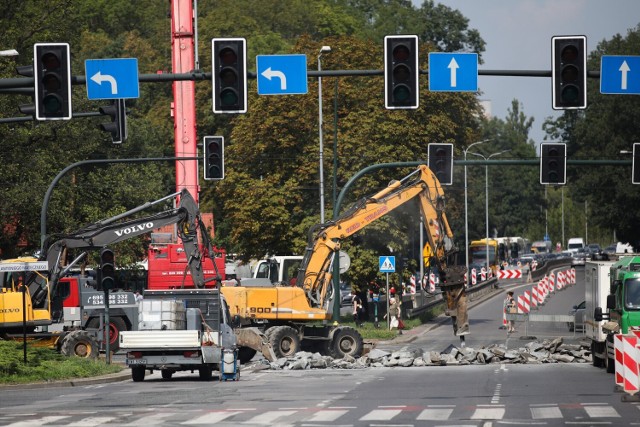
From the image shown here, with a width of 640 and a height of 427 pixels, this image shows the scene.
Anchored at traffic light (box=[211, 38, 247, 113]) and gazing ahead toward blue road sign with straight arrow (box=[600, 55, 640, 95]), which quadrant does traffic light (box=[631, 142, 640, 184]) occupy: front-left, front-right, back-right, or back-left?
front-left

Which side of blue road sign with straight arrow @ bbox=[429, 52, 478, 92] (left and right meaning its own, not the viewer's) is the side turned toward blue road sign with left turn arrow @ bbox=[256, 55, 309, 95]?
right

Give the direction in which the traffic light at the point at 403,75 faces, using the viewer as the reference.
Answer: facing the viewer

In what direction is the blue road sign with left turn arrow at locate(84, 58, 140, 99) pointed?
toward the camera

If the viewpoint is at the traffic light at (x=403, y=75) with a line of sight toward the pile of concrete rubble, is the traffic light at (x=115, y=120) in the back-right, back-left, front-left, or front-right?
front-left

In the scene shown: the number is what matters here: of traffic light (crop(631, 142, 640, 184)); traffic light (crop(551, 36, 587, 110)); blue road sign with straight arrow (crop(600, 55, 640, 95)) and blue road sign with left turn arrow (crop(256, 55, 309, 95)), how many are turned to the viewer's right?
0

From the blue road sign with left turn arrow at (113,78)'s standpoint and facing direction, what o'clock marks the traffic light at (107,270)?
The traffic light is roughly at 6 o'clock from the blue road sign with left turn arrow.

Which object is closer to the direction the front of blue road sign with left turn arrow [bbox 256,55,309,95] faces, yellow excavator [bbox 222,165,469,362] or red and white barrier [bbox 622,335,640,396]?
the red and white barrier

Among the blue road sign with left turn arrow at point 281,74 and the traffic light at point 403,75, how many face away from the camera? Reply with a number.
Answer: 0

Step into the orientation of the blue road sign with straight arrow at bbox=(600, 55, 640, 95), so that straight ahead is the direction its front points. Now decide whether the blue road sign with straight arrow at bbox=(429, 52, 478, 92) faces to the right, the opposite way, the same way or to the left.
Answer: the same way

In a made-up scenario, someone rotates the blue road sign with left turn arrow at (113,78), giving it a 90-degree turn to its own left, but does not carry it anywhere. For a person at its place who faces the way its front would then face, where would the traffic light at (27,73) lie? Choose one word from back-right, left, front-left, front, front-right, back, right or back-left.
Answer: back-right
